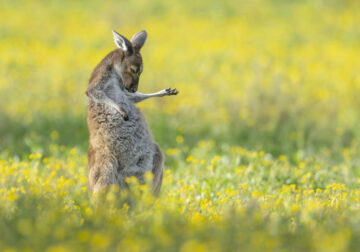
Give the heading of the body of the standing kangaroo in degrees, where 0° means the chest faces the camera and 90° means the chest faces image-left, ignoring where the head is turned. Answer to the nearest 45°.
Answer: approximately 315°
